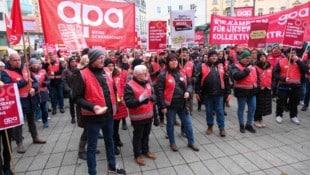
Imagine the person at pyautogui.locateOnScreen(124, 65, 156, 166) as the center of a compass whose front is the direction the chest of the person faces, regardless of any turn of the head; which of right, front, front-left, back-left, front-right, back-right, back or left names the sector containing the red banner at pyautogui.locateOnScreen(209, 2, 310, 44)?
left

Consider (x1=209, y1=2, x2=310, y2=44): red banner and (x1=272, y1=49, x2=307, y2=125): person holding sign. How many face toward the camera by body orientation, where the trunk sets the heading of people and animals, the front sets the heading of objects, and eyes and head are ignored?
2

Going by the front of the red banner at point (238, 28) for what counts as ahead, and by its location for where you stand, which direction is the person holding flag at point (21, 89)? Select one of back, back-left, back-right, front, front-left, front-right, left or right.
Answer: front-right

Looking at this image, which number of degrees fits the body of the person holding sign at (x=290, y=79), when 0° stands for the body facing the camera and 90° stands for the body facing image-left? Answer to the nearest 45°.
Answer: approximately 0°

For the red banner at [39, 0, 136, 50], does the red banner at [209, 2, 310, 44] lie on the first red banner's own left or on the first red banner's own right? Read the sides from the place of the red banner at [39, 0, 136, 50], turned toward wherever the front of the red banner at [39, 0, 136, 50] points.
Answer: on the first red banner's own left

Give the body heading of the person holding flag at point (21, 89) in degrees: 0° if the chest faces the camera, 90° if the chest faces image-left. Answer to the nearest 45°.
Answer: approximately 315°

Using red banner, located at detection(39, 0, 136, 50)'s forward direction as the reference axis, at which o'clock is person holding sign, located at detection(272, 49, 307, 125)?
The person holding sign is roughly at 9 o'clock from the red banner.

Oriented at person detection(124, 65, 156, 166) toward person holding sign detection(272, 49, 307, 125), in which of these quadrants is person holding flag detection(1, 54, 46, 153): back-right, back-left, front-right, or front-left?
back-left

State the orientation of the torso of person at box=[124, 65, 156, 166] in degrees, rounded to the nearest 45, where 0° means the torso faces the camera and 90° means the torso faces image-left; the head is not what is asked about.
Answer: approximately 315°

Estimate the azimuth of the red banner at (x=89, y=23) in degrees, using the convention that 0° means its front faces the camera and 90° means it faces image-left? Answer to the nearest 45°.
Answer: approximately 0°
